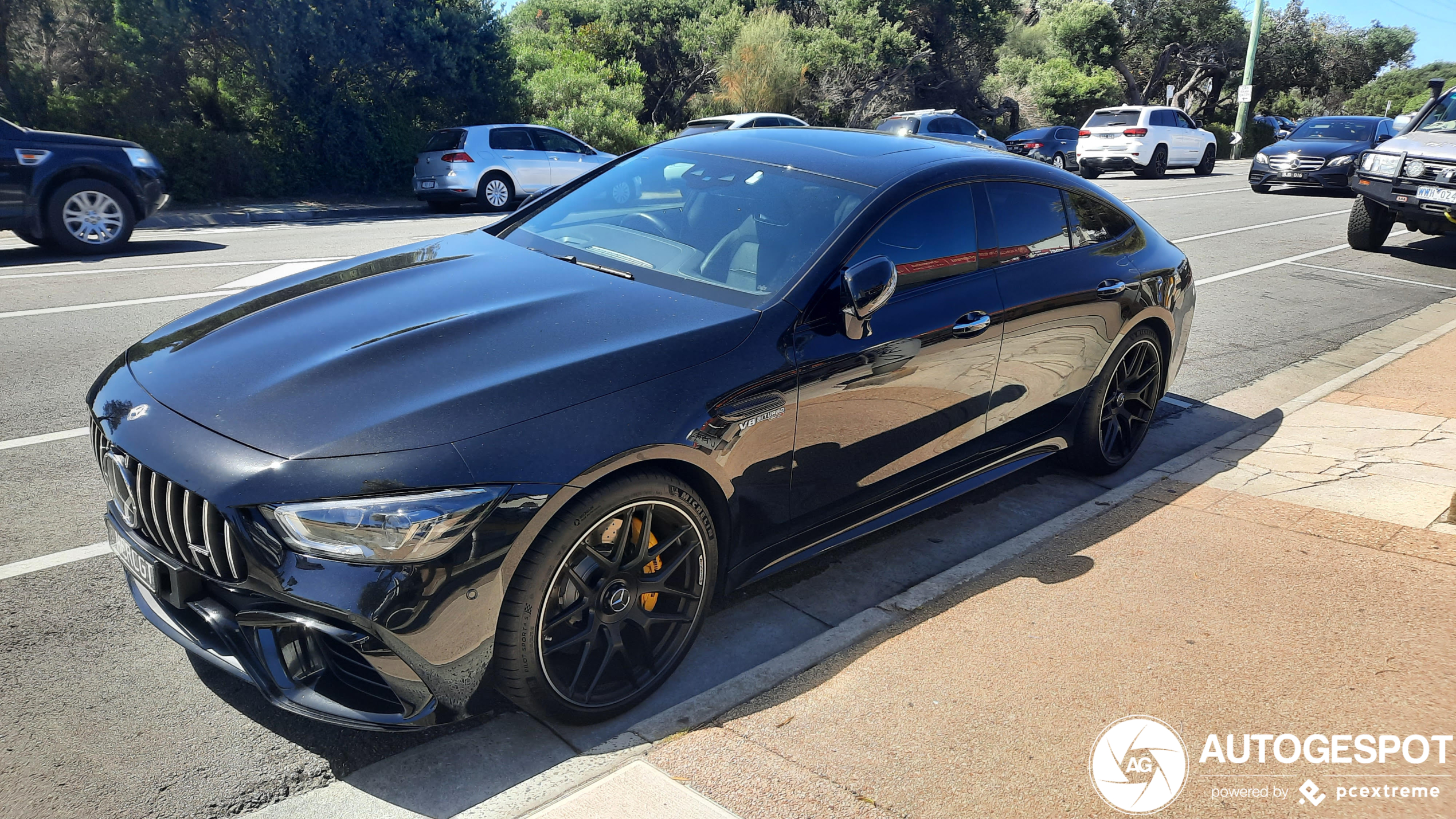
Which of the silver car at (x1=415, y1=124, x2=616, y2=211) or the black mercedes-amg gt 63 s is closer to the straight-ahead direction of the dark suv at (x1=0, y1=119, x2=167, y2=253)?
the silver car

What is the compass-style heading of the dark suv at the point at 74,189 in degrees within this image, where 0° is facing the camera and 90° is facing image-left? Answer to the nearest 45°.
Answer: approximately 270°

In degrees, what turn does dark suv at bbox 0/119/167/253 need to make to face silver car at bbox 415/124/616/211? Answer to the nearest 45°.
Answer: approximately 45° to its left

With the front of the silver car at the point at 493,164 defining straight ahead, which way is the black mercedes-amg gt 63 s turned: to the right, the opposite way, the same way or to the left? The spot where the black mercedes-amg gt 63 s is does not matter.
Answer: the opposite way

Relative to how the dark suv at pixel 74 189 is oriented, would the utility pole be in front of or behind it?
in front

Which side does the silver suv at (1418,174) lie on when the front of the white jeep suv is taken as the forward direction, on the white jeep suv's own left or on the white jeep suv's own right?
on the white jeep suv's own right

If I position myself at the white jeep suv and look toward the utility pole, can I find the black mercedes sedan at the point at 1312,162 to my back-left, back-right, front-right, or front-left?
back-right

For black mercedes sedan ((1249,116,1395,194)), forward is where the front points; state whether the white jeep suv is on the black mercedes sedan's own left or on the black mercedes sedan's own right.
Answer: on the black mercedes sedan's own right

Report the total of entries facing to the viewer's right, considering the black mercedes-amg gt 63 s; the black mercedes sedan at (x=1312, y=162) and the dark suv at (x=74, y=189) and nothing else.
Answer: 1

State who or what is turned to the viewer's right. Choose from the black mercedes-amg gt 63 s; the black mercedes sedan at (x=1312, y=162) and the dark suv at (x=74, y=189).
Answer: the dark suv

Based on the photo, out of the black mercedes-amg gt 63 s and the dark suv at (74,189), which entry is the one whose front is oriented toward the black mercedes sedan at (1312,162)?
the dark suv

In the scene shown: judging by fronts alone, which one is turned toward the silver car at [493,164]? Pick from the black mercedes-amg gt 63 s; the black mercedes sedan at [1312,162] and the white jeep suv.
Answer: the black mercedes sedan

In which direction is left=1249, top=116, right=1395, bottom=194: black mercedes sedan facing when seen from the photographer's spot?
facing the viewer and to the left of the viewer

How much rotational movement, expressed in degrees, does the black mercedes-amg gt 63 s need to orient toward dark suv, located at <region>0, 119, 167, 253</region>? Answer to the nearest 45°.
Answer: approximately 90° to its right
